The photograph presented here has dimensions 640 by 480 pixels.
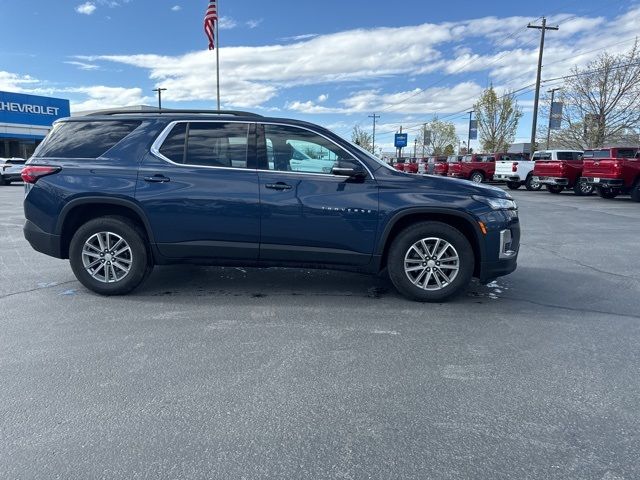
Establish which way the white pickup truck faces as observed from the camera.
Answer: facing away from the viewer and to the right of the viewer

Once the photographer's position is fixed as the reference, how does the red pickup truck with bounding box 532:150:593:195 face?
facing away from the viewer and to the right of the viewer

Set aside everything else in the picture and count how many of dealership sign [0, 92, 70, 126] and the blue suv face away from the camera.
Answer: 0

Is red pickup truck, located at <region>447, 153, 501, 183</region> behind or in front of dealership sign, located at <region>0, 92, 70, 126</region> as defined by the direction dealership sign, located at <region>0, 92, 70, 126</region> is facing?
in front

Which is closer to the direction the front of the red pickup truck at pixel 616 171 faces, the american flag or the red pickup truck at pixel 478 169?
the red pickup truck

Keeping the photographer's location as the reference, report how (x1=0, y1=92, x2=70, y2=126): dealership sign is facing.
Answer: facing the viewer and to the right of the viewer

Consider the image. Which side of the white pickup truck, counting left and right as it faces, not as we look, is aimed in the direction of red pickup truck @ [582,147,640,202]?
right

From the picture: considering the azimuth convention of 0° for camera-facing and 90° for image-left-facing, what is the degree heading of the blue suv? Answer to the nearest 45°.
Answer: approximately 270°

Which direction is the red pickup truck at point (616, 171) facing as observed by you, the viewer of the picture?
facing away from the viewer and to the right of the viewer
